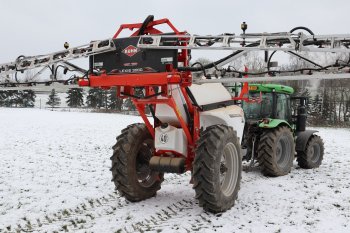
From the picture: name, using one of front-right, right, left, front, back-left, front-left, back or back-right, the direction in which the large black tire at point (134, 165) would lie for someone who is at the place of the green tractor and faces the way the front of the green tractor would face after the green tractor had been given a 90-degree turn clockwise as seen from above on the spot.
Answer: right

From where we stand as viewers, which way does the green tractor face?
facing away from the viewer and to the right of the viewer
